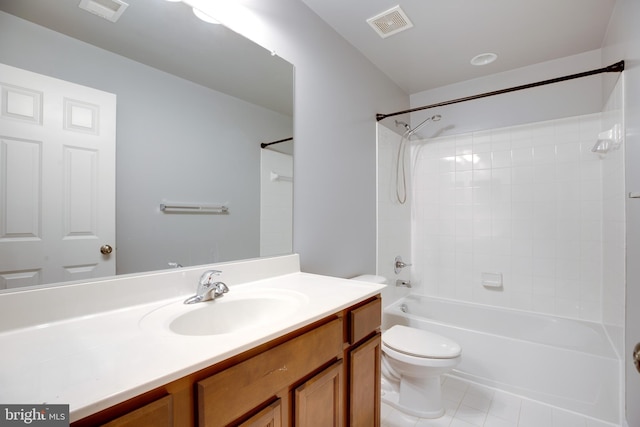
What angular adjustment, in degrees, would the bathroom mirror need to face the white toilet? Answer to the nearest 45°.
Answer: approximately 45° to its left

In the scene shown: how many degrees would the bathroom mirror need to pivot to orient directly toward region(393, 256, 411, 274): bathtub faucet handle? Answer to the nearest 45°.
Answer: approximately 45° to its left

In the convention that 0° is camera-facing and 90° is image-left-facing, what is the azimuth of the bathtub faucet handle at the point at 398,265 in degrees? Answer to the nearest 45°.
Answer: approximately 315°

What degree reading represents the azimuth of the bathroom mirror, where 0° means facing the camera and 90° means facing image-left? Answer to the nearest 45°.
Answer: approximately 315°

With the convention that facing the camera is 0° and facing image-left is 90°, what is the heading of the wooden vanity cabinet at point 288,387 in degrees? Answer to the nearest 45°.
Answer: approximately 315°

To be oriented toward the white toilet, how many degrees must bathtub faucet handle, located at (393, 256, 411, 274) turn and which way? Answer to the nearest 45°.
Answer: approximately 45° to its right

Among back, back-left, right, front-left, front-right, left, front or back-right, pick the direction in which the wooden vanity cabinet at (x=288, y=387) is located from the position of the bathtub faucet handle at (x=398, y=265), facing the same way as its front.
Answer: front-right

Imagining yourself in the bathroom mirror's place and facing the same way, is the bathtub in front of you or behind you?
in front
